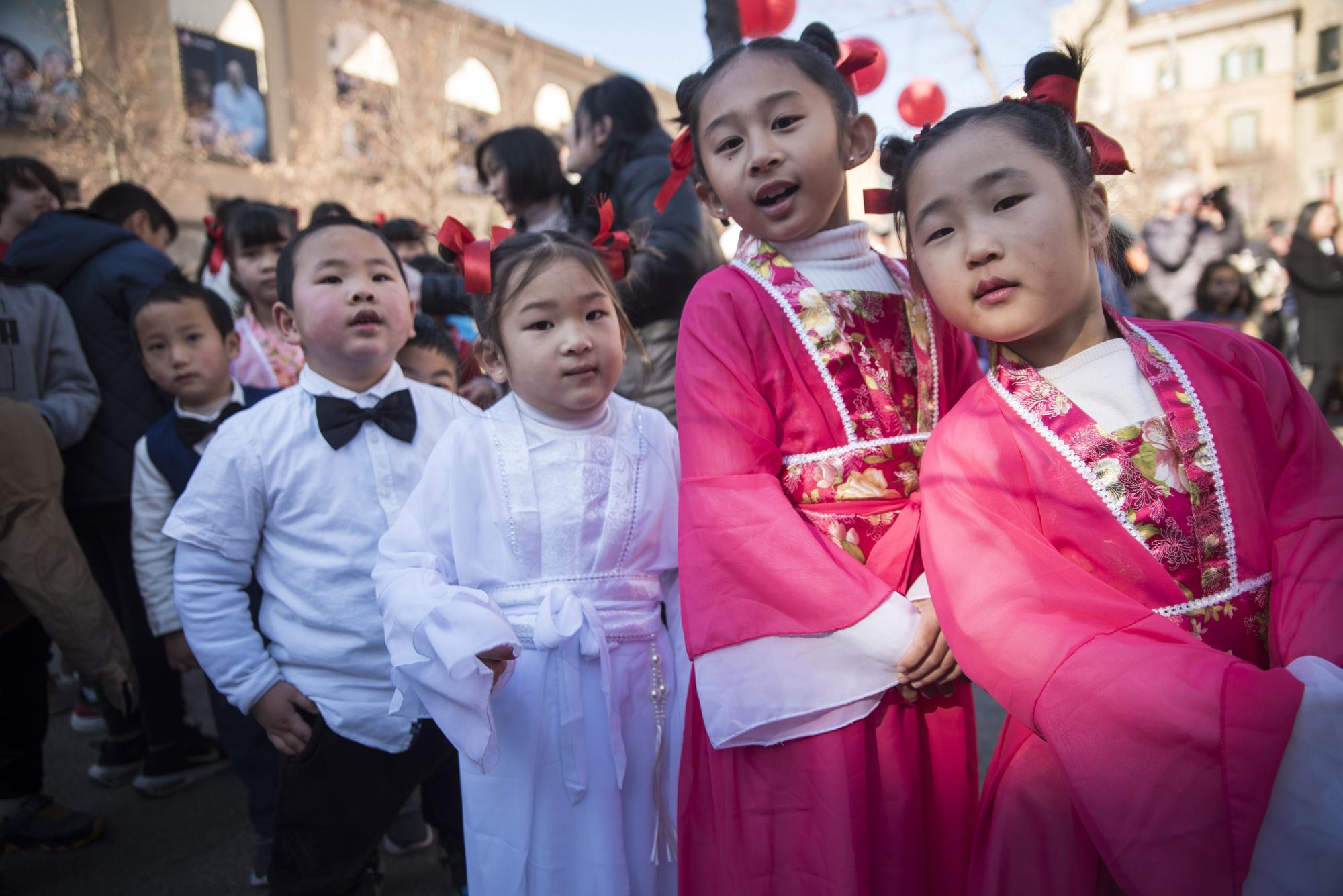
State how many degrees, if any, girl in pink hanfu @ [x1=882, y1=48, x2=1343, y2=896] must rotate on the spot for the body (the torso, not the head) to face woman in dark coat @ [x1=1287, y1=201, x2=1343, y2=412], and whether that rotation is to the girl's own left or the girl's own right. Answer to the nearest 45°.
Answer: approximately 180°

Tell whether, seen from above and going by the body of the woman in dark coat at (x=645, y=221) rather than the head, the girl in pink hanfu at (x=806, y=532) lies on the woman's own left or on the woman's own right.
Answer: on the woman's own left

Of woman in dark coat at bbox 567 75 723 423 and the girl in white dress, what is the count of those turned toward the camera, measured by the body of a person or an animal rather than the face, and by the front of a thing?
1

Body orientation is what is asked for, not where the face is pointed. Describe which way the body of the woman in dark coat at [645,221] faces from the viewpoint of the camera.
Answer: to the viewer's left

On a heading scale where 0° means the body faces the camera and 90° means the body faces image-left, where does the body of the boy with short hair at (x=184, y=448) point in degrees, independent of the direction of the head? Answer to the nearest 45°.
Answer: approximately 0°

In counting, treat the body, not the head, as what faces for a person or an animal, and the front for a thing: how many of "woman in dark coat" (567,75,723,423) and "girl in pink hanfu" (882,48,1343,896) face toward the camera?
1

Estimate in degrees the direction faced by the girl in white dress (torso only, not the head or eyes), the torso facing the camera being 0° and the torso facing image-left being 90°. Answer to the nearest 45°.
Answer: approximately 0°

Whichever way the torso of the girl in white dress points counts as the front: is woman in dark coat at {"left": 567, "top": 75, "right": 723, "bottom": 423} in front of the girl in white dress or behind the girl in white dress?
behind
